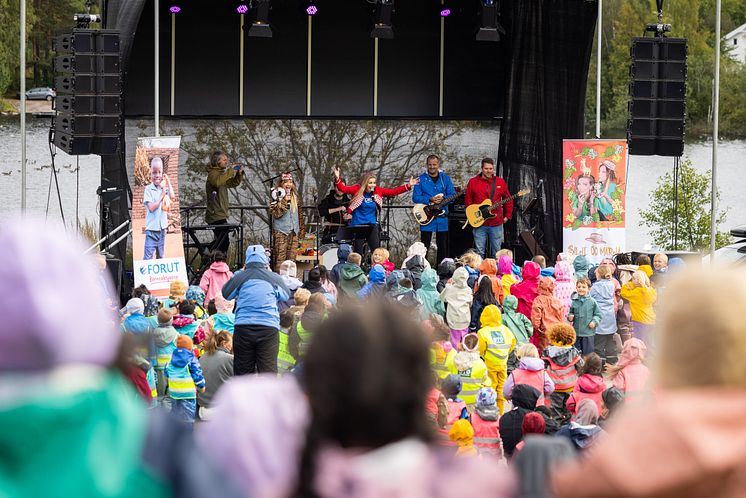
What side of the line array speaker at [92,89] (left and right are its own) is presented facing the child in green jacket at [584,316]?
front

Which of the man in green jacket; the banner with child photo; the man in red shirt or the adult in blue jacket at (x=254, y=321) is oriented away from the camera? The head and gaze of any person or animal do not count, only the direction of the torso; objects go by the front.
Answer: the adult in blue jacket

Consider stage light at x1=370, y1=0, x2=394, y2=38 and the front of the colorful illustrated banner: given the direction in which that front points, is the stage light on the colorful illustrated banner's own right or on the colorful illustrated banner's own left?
on the colorful illustrated banner's own right

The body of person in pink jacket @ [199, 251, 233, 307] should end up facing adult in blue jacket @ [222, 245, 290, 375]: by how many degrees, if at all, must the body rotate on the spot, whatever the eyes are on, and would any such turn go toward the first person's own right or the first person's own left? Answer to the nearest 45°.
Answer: approximately 180°

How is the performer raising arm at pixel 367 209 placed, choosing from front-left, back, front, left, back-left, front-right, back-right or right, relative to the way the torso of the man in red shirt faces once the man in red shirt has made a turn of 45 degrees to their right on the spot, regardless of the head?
front-right

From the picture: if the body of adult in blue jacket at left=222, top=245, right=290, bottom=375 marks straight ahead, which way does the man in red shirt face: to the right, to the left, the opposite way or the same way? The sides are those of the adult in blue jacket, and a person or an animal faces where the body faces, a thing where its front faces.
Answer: the opposite way

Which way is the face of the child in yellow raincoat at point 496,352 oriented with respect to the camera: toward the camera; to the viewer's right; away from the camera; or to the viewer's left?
away from the camera

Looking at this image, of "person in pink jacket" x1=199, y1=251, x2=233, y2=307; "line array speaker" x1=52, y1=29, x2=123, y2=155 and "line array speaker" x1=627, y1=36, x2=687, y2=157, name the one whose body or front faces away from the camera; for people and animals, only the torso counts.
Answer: the person in pink jacket

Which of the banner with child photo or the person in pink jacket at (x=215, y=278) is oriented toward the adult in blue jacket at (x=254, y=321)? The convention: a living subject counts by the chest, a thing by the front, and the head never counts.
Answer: the banner with child photo

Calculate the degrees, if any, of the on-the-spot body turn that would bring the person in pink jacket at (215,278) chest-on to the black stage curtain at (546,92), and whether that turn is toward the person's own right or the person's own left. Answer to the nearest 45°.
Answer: approximately 45° to the person's own right

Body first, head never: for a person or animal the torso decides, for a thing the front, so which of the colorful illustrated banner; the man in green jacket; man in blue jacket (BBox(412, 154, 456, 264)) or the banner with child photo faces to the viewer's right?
the man in green jacket

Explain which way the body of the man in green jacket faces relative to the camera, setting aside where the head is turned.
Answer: to the viewer's right

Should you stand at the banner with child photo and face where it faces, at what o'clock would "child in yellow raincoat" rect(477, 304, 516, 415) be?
The child in yellow raincoat is roughly at 11 o'clock from the banner with child photo.

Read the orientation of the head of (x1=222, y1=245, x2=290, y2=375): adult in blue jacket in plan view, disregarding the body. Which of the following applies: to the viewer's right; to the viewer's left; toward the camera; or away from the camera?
away from the camera

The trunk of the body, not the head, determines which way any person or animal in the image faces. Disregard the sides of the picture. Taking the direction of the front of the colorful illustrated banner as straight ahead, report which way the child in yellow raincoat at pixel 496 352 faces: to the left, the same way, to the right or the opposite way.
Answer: the opposite way

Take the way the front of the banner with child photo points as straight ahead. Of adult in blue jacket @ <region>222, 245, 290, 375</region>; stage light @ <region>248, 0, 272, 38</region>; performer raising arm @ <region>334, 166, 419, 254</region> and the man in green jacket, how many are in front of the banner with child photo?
1

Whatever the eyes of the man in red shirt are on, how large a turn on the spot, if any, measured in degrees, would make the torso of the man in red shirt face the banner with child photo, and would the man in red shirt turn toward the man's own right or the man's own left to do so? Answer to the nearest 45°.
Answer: approximately 45° to the man's own right
